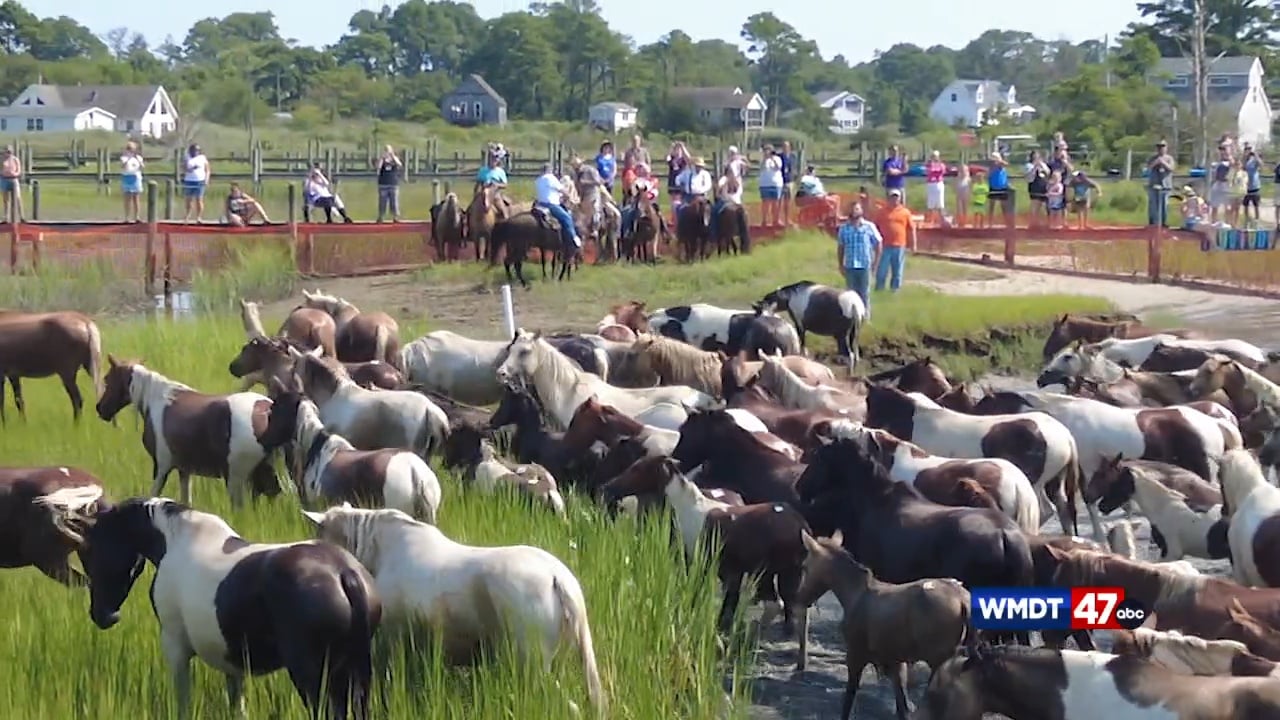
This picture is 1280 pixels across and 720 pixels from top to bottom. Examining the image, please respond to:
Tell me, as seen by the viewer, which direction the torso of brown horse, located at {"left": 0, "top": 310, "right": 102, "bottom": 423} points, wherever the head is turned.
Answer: to the viewer's left

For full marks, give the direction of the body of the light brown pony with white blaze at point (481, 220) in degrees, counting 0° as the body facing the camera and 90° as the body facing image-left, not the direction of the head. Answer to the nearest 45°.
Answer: approximately 0°

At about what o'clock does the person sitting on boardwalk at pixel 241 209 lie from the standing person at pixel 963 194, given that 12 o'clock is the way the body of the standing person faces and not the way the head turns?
The person sitting on boardwalk is roughly at 2 o'clock from the standing person.

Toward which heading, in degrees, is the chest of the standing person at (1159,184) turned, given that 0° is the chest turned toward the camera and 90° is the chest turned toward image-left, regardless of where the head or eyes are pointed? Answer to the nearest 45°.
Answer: approximately 0°

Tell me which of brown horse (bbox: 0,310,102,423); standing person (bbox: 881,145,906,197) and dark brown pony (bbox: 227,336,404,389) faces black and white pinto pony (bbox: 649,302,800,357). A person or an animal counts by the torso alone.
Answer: the standing person

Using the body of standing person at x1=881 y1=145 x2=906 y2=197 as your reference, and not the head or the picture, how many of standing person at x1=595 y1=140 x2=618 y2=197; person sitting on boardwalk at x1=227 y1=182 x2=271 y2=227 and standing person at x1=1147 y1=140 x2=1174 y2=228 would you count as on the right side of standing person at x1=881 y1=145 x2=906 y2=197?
2

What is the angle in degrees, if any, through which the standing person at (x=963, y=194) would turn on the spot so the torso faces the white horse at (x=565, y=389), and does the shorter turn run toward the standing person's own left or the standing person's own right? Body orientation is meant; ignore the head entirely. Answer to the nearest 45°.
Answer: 0° — they already face it

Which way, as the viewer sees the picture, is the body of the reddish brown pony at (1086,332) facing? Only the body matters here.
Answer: to the viewer's left

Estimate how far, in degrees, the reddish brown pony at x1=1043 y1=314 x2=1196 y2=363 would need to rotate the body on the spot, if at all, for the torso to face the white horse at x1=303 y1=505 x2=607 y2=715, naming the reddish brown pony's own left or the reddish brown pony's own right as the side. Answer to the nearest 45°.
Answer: approximately 90° to the reddish brown pony's own left

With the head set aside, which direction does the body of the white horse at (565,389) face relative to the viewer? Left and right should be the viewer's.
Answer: facing to the left of the viewer

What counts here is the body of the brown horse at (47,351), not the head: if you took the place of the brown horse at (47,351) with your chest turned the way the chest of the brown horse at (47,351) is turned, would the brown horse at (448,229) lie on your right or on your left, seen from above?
on your right
